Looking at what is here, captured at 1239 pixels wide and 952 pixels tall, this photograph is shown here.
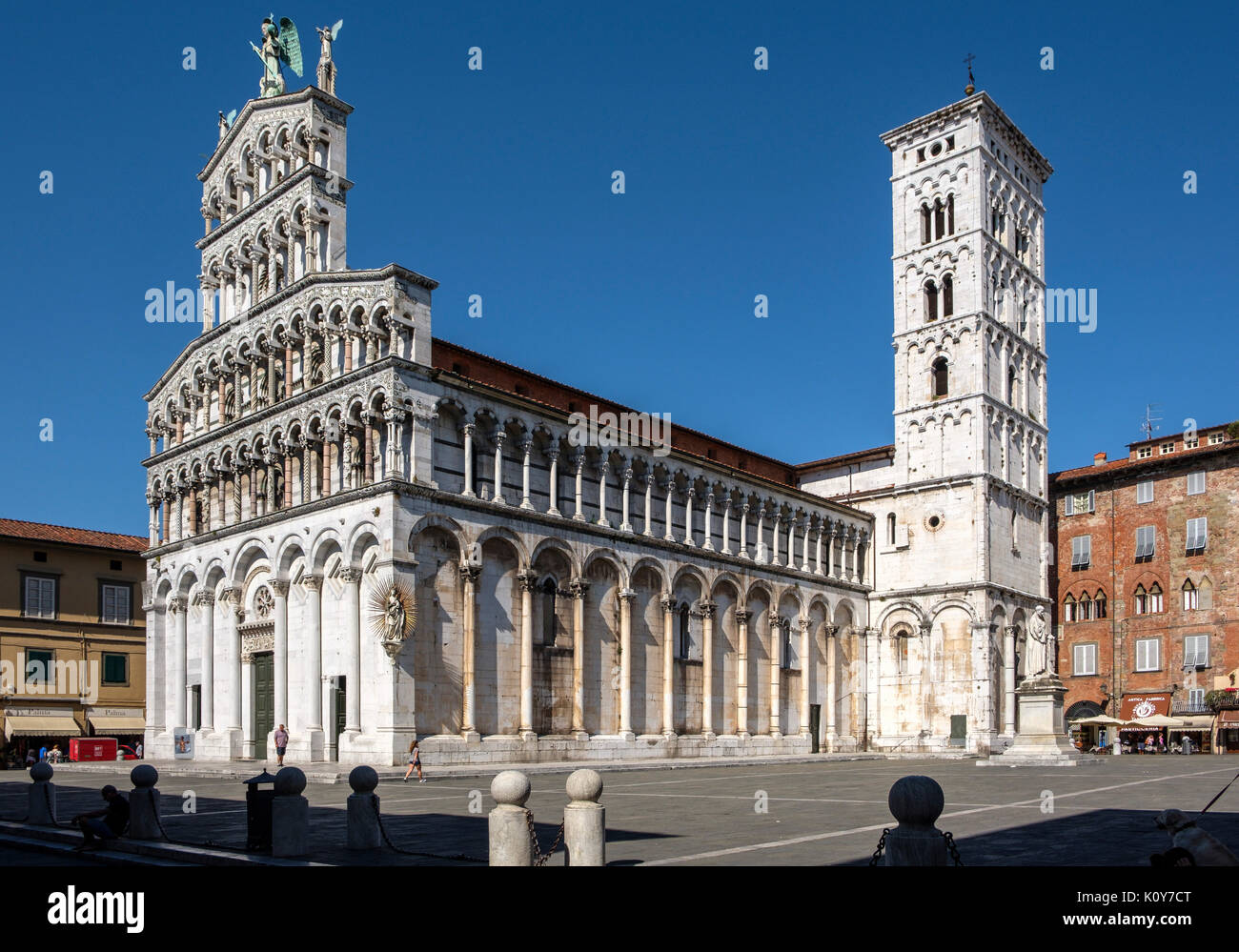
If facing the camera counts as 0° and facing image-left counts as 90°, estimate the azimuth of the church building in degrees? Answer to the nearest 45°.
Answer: approximately 45°

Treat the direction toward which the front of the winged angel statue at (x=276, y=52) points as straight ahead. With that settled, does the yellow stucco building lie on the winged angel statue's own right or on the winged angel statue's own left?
on the winged angel statue's own right

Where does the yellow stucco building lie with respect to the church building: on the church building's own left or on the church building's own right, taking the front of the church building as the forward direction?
on the church building's own right

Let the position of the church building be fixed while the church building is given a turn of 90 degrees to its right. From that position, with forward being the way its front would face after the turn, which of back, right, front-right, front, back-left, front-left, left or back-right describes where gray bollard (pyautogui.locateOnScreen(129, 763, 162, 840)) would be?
back-left

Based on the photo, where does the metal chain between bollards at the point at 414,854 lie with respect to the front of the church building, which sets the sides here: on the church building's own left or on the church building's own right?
on the church building's own left

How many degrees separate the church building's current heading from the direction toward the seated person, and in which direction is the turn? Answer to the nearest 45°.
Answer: approximately 45° to its left

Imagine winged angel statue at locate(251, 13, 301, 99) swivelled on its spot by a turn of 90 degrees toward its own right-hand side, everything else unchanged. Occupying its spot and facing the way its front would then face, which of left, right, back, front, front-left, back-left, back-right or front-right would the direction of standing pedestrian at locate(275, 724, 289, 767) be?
back-left

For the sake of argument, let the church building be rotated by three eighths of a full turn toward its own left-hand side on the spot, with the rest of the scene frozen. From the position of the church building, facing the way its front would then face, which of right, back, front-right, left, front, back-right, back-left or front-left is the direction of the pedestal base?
front

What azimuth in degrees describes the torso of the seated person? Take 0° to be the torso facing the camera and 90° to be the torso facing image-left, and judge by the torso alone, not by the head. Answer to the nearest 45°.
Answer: approximately 90°

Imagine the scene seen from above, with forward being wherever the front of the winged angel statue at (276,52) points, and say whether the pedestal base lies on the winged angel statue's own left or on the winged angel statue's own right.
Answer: on the winged angel statue's own left

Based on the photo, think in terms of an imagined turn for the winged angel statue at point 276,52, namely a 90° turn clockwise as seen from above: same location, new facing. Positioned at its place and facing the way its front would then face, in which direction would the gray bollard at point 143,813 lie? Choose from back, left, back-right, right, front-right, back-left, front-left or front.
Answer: back-left

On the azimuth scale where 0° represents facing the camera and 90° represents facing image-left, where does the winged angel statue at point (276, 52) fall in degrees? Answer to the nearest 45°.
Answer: approximately 45°

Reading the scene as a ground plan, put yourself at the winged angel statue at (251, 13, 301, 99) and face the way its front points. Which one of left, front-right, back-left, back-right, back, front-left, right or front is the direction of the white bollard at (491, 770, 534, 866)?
front-left
